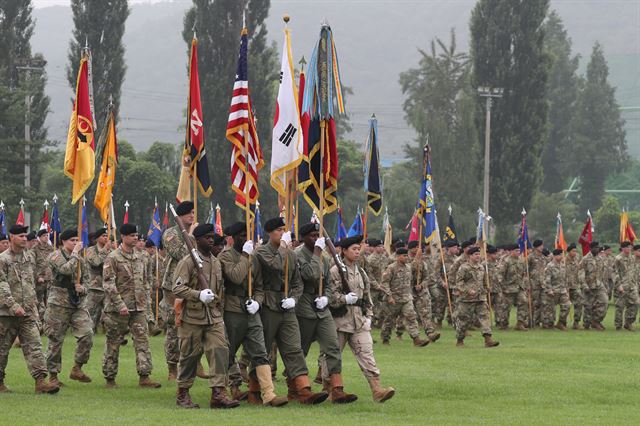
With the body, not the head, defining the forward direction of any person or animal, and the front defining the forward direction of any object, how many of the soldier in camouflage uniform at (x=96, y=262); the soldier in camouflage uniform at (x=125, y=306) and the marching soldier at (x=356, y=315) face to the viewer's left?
0

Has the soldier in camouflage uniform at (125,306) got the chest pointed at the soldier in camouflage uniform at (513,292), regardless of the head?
no

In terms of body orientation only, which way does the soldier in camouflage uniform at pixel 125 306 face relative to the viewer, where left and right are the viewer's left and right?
facing the viewer and to the right of the viewer

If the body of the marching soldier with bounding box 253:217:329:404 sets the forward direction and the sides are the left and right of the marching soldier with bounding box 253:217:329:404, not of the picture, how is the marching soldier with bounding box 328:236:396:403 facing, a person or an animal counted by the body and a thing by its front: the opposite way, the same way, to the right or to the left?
the same way

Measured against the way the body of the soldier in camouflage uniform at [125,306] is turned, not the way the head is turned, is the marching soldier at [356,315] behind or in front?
in front

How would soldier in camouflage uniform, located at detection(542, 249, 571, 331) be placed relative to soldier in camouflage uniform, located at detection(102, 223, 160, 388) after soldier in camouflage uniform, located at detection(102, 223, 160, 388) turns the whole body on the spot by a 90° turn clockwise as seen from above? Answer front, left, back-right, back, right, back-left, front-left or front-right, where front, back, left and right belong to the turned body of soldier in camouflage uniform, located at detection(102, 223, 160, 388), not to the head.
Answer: back

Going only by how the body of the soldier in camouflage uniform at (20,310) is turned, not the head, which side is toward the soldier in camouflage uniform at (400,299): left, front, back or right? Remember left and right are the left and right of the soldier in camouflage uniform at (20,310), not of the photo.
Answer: left

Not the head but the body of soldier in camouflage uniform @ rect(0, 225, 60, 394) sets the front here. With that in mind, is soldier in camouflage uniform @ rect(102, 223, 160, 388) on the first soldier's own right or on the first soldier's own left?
on the first soldier's own left

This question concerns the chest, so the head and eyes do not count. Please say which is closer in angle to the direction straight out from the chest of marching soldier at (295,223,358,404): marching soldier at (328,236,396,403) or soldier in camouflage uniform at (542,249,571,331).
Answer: the marching soldier

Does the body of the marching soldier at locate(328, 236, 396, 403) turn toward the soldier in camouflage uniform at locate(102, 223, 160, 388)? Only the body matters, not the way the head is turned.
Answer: no

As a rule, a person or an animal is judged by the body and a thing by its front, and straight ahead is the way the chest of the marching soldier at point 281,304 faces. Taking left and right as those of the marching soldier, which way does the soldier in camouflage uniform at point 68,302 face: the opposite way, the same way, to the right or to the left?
the same way

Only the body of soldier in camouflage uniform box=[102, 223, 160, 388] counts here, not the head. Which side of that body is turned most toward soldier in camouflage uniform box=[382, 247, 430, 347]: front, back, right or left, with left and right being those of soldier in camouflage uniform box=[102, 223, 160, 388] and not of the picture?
left

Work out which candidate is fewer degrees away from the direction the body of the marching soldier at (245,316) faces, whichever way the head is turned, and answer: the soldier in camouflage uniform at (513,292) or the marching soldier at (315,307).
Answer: the marching soldier
